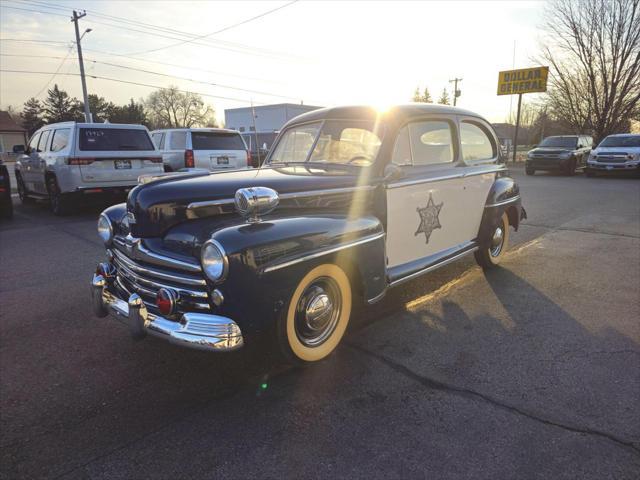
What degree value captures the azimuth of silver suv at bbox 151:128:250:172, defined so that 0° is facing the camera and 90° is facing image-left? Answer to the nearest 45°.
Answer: approximately 135°

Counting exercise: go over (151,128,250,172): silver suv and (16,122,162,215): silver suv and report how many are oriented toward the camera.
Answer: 0

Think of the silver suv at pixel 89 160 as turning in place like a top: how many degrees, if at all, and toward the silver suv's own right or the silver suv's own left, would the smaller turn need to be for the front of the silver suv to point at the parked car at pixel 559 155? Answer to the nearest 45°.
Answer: approximately 135° to the silver suv's own right

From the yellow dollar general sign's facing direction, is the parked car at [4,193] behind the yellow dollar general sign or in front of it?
in front

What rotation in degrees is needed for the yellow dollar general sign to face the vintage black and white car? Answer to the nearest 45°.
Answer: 0° — it already faces it

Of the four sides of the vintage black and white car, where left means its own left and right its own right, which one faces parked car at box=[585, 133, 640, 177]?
back

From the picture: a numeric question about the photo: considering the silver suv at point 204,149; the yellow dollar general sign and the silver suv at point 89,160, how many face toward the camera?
1

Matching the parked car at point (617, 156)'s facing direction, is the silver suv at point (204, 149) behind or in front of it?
in front
